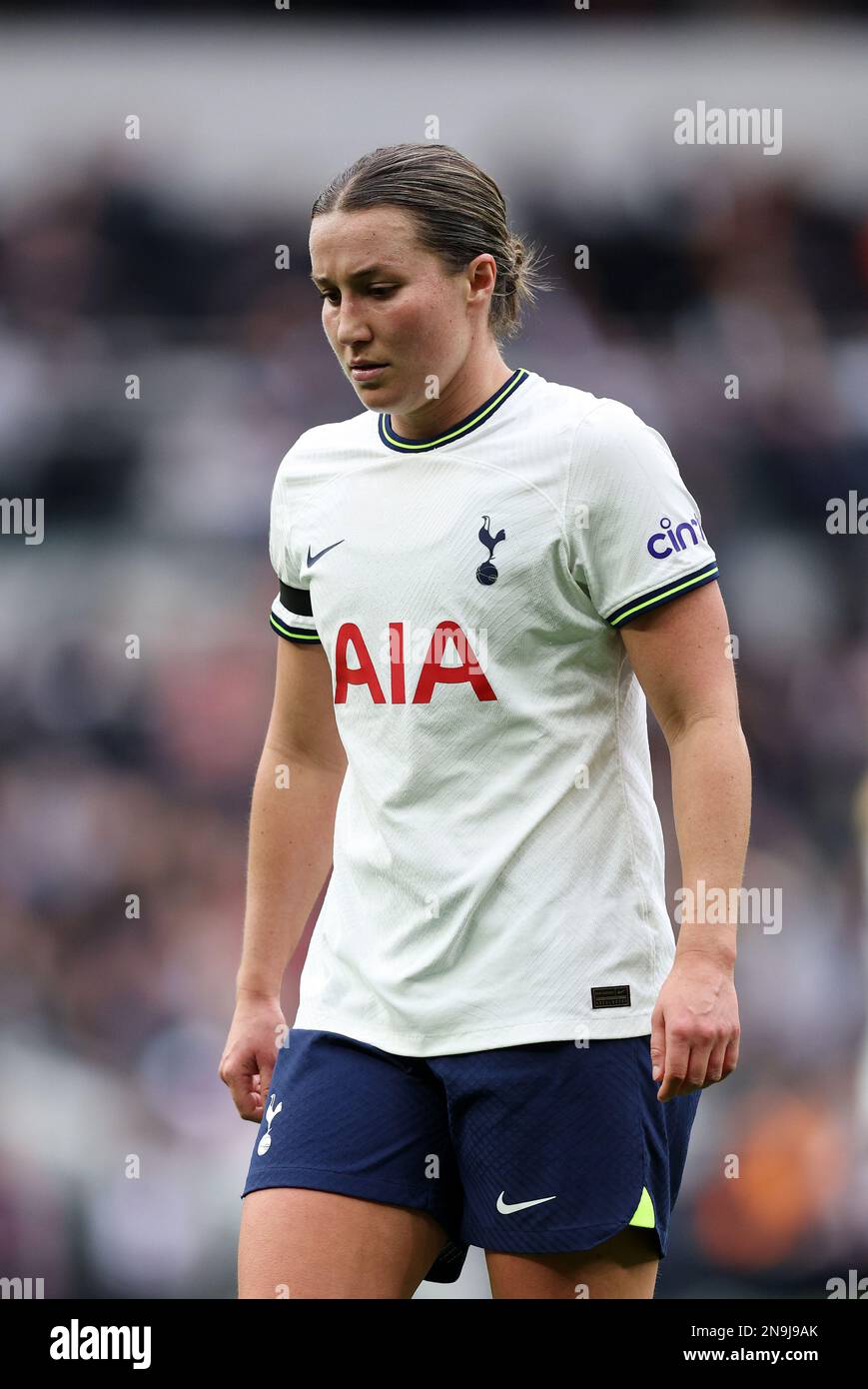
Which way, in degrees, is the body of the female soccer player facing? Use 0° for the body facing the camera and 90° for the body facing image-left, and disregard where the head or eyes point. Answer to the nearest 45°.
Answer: approximately 45°

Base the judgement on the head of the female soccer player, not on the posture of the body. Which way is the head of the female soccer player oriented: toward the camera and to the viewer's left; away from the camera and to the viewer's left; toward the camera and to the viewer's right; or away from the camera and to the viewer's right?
toward the camera and to the viewer's left
